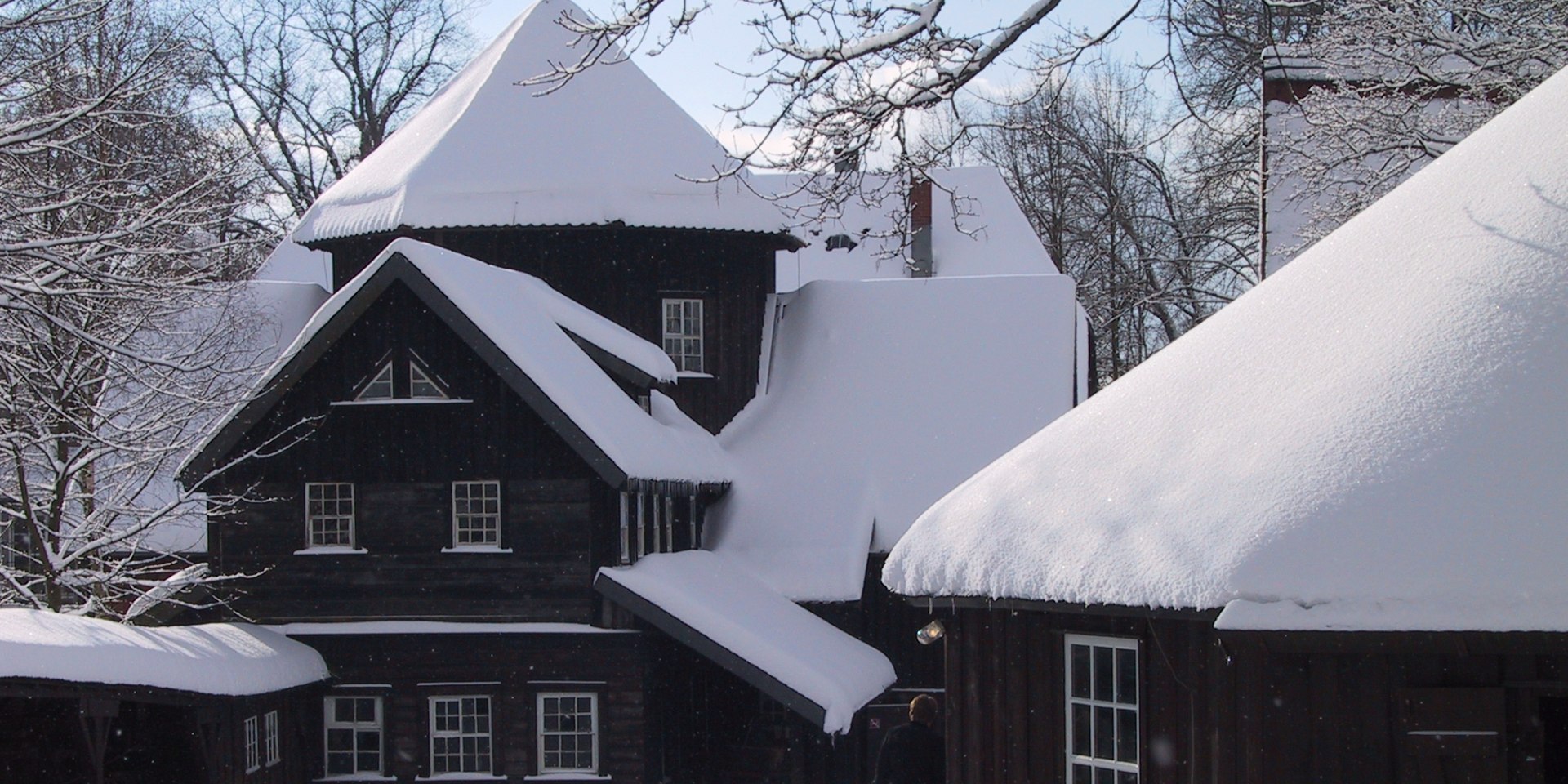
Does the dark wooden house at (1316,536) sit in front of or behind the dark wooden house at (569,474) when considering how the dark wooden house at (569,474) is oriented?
in front

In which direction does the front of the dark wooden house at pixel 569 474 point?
toward the camera
